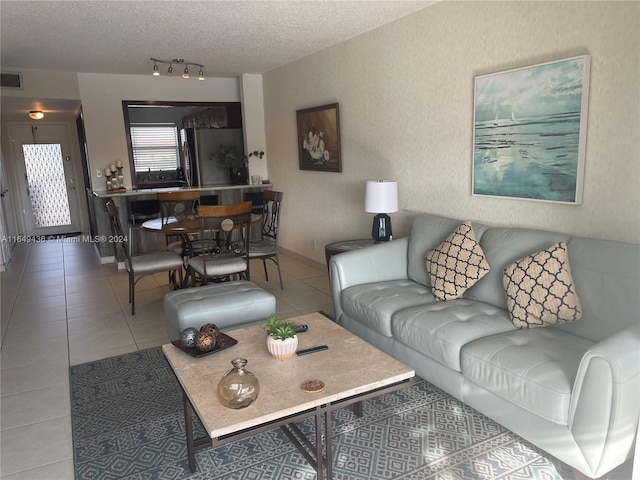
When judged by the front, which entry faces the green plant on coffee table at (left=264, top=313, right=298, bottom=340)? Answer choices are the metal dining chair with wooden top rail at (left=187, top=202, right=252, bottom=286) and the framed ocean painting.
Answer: the framed ocean painting

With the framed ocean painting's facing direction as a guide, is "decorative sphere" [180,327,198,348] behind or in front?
in front

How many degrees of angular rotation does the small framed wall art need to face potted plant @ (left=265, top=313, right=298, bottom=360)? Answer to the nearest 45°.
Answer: approximately 45° to its left

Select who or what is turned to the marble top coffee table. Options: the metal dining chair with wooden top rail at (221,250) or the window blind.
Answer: the window blind

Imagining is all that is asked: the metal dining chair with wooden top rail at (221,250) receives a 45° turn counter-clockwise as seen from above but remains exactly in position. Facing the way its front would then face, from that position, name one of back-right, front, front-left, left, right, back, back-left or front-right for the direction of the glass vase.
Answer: left

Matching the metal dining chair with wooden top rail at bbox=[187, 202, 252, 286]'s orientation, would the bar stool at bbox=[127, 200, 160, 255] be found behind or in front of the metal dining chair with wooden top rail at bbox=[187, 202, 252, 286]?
in front

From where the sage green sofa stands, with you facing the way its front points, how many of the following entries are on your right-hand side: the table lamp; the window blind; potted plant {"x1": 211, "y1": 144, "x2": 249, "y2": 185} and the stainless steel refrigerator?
4

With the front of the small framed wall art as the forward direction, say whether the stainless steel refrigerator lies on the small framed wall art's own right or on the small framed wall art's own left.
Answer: on the small framed wall art's own right

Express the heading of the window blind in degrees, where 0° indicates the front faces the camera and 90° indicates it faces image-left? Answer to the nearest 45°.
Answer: approximately 0°

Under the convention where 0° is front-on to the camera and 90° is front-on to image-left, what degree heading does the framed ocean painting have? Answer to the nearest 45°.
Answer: approximately 45°

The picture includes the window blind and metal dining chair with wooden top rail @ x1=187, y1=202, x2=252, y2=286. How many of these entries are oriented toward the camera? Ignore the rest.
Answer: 1

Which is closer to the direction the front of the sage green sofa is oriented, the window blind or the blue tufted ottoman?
the blue tufted ottoman

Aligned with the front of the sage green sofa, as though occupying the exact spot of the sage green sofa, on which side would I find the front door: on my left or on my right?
on my right

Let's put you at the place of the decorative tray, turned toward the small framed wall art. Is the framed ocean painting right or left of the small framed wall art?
right
